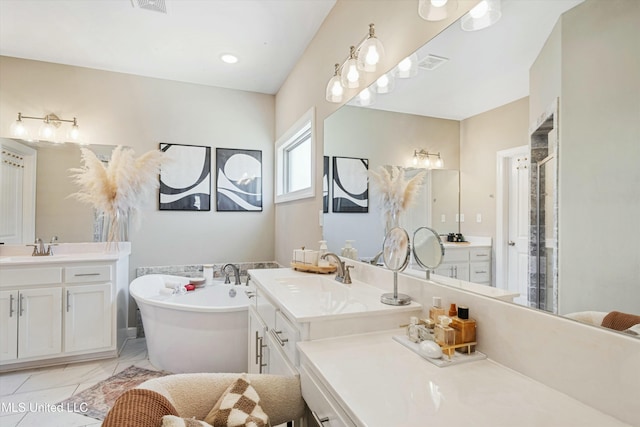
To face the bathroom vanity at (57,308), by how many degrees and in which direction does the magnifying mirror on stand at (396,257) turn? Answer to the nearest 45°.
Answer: approximately 45° to its right

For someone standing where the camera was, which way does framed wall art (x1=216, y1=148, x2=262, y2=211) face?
facing the viewer

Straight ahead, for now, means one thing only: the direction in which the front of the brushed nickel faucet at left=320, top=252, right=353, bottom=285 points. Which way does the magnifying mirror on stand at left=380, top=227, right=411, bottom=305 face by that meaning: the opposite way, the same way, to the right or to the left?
the same way

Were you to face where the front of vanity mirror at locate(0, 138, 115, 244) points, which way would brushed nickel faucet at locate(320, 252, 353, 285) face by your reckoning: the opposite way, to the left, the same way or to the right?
to the right

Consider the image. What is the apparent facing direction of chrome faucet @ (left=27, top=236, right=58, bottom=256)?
toward the camera

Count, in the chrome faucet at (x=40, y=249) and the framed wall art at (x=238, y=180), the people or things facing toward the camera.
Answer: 2

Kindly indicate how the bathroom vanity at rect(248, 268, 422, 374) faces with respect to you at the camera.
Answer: facing the viewer and to the left of the viewer

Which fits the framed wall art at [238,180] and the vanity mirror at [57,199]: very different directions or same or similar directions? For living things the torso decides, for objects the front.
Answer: same or similar directions

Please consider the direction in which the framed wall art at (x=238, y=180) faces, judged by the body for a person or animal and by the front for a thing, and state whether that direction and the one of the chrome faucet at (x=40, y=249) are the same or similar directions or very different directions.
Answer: same or similar directions

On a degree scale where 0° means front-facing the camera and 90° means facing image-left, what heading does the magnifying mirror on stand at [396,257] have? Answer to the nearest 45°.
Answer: approximately 45°

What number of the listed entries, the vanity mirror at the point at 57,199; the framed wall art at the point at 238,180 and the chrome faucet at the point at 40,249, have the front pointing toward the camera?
3

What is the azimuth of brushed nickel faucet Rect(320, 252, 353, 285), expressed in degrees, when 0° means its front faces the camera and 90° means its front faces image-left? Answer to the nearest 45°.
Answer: approximately 45°

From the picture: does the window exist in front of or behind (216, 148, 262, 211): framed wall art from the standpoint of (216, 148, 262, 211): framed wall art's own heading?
in front

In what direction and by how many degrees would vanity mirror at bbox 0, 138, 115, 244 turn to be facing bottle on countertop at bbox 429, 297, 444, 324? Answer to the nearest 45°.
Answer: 0° — it already faces it

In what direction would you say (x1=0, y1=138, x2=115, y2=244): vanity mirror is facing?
toward the camera
